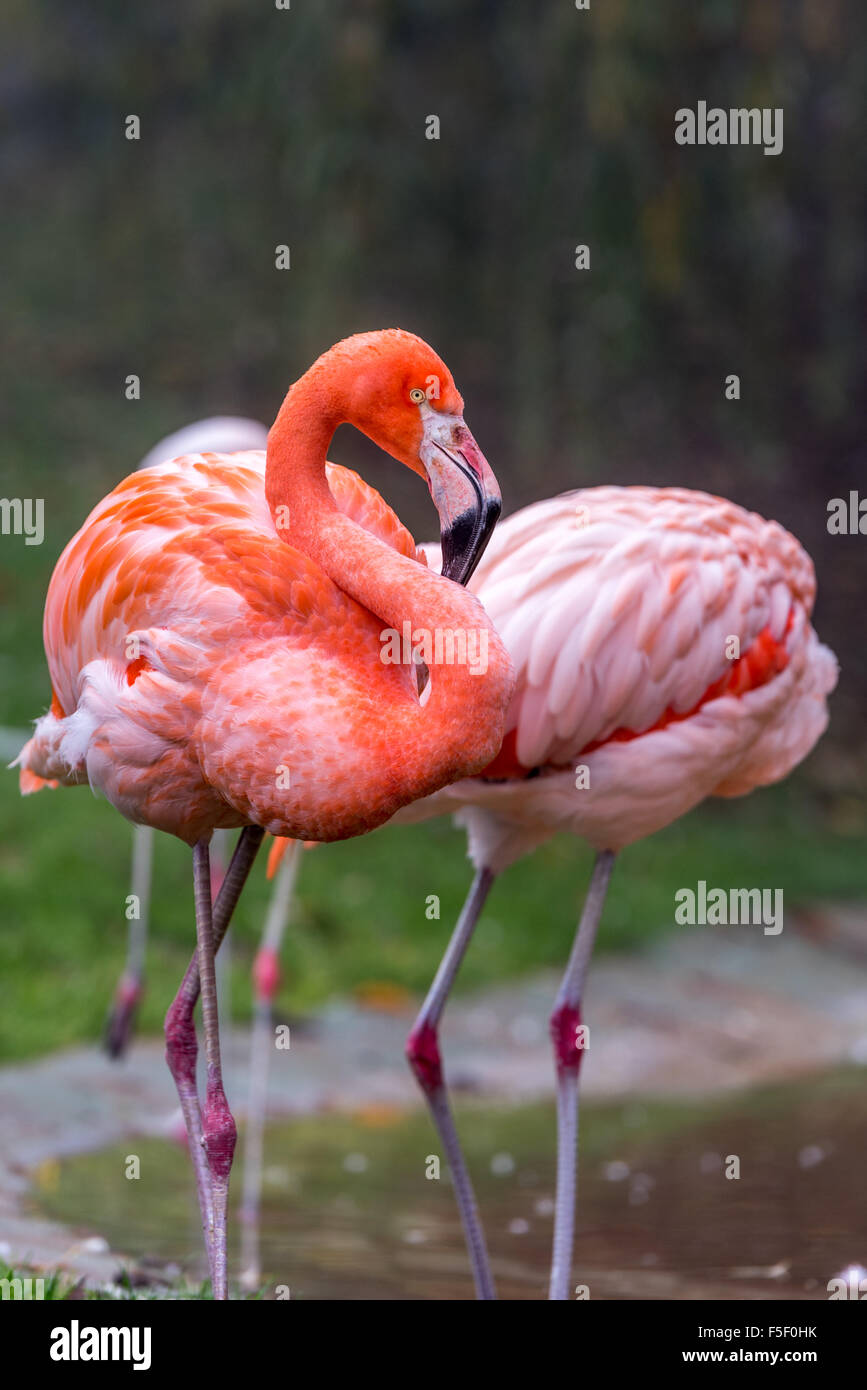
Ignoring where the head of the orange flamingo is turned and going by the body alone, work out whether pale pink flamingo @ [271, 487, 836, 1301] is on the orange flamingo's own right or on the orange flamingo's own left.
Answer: on the orange flamingo's own left

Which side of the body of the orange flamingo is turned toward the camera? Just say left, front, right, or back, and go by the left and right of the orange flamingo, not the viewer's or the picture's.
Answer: right
